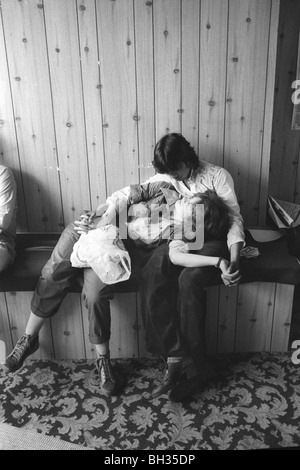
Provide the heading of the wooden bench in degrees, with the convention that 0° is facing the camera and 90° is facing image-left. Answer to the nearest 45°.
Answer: approximately 0°
